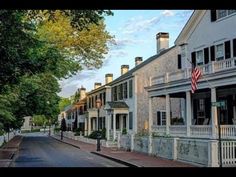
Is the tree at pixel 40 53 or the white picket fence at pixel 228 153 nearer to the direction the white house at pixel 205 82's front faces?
the tree

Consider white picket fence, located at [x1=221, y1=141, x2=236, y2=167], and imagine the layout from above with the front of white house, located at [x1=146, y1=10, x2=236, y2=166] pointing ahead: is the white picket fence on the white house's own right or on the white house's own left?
on the white house's own left

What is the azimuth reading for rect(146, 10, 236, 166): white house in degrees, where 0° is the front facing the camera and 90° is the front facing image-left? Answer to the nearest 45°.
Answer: approximately 45°

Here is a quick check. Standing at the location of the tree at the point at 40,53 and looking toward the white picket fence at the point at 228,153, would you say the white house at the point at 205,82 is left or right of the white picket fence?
left

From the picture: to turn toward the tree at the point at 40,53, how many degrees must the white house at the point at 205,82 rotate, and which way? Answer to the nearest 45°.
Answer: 0° — it already faces it
